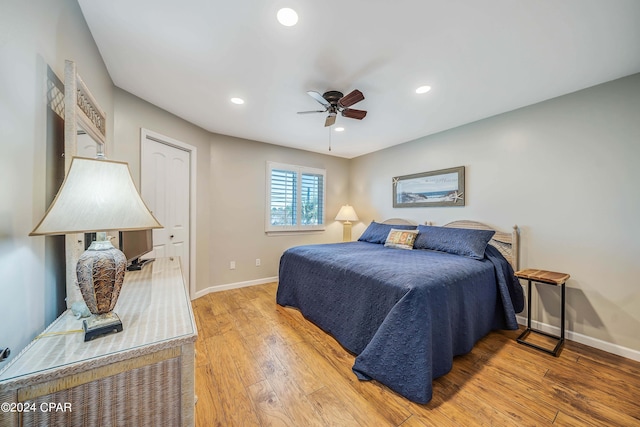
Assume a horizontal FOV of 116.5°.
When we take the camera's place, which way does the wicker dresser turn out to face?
facing to the right of the viewer

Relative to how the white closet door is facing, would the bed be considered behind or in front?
in front

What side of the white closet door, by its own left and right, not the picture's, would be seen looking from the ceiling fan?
front

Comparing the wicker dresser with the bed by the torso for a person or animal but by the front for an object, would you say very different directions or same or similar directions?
very different directions

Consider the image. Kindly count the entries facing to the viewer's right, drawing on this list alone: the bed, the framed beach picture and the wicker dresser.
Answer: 1

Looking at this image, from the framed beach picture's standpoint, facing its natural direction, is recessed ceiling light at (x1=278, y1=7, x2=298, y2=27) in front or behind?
in front

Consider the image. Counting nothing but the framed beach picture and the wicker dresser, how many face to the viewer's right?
1

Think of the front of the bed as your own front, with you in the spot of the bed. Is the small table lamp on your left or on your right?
on your right

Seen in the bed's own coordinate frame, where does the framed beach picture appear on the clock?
The framed beach picture is roughly at 5 o'clock from the bed.

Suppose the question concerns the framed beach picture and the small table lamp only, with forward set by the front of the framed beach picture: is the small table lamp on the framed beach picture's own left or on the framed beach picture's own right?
on the framed beach picture's own right

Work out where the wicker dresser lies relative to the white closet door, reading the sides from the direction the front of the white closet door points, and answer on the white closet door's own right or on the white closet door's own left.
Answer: on the white closet door's own right

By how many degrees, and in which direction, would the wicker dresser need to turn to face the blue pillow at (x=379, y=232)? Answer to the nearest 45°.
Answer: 0° — it already faces it

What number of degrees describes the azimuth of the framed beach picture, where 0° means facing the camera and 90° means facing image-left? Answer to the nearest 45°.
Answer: approximately 45°

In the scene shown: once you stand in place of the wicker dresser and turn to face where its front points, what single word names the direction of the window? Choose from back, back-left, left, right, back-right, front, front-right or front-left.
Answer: front-left
